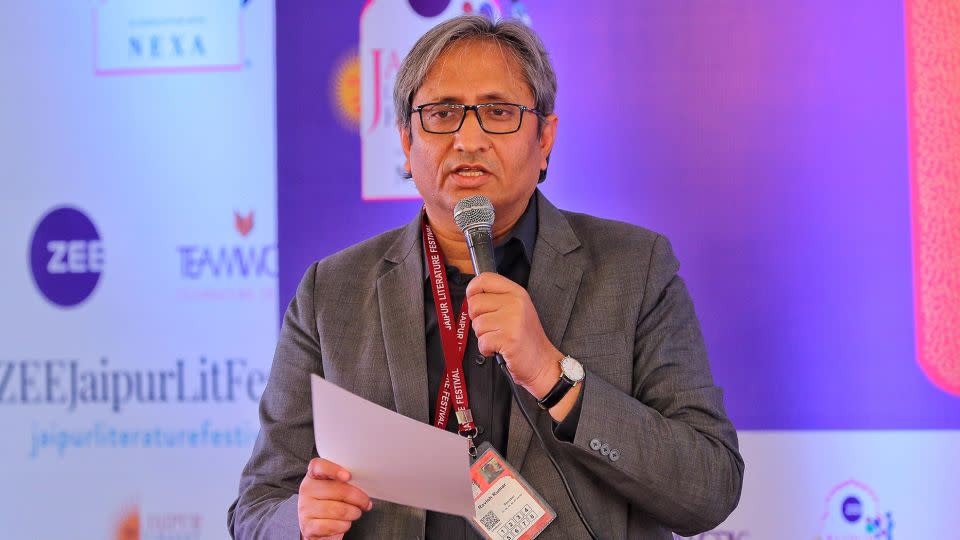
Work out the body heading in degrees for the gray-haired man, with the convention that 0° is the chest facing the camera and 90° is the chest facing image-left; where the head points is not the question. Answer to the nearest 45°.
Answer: approximately 0°
